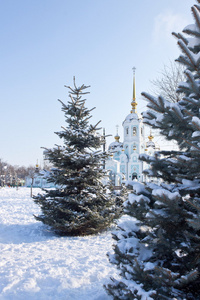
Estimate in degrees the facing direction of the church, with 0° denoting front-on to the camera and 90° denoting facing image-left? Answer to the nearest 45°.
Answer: approximately 0°

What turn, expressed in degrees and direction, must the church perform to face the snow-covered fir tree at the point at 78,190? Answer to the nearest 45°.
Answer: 0° — it already faces it

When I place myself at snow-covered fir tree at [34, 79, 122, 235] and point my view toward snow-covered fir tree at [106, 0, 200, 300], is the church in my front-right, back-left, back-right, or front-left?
back-left

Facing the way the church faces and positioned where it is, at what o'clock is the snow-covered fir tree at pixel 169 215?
The snow-covered fir tree is roughly at 12 o'clock from the church.

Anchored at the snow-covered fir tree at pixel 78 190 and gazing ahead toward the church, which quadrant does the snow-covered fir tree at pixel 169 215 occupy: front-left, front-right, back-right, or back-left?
back-right
